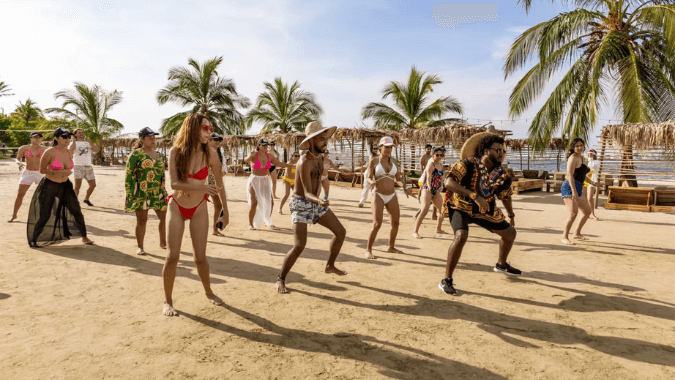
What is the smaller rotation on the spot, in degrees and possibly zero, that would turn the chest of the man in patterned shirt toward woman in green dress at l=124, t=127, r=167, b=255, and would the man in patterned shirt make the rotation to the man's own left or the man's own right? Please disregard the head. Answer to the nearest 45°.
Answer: approximately 135° to the man's own right

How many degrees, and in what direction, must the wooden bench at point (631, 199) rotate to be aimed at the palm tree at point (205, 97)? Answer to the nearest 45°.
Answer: approximately 90° to its right

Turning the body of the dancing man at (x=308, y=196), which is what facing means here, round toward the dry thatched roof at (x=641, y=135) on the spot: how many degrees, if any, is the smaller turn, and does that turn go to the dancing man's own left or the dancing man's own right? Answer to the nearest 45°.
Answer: approximately 90° to the dancing man's own left

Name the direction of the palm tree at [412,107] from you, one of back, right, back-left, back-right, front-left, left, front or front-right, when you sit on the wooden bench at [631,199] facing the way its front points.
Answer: back-right

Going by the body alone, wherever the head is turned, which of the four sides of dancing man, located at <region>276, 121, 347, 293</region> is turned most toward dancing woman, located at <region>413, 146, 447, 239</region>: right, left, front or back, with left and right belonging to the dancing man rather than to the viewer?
left
